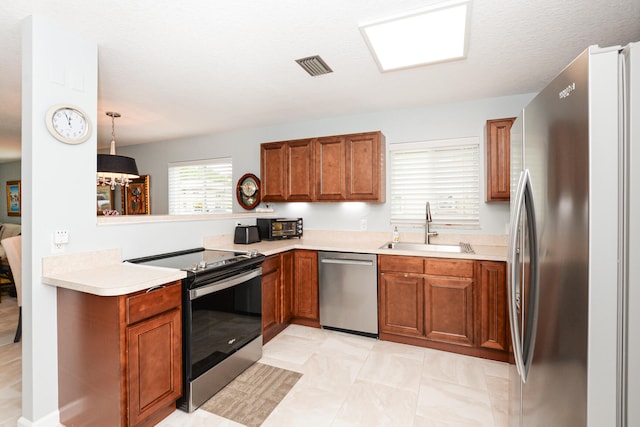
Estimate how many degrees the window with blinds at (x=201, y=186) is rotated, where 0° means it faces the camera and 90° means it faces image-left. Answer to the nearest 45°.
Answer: approximately 45°

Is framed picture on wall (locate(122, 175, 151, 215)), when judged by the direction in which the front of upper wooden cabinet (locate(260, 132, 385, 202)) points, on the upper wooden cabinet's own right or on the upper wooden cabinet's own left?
on the upper wooden cabinet's own right

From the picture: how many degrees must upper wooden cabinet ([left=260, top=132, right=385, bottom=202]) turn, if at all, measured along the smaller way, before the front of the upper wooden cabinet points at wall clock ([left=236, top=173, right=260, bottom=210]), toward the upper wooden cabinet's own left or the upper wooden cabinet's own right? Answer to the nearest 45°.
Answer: approximately 90° to the upper wooden cabinet's own right

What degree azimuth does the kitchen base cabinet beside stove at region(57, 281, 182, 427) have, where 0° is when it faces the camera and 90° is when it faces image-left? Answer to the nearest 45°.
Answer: approximately 315°

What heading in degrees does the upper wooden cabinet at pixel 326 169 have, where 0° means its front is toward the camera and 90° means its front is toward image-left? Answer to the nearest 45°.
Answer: approximately 45°

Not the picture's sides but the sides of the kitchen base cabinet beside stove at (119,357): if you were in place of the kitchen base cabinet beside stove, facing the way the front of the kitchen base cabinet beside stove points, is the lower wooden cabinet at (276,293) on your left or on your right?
on your left

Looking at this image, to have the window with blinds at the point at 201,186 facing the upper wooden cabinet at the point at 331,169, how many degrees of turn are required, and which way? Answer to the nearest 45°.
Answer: approximately 90° to its left

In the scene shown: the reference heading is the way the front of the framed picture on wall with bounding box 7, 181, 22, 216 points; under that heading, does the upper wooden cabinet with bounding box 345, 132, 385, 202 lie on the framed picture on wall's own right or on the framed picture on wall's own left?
on the framed picture on wall's own left
